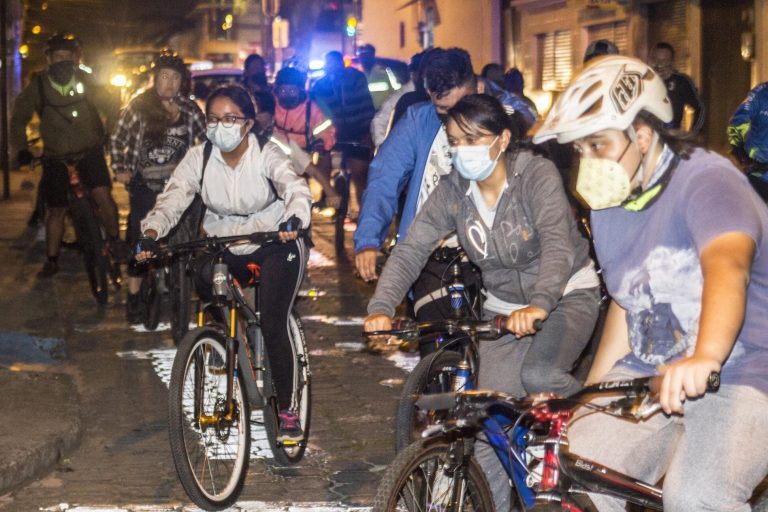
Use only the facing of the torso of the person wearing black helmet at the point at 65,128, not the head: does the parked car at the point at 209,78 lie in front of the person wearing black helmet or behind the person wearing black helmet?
behind

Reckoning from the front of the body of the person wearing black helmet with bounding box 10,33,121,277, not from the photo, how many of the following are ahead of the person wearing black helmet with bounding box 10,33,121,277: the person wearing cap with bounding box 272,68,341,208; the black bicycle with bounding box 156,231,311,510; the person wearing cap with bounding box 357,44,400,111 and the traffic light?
1

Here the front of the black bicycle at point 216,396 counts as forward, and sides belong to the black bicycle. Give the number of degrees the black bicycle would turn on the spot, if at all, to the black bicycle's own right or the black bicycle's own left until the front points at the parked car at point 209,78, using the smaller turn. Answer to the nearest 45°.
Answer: approximately 135° to the black bicycle's own right

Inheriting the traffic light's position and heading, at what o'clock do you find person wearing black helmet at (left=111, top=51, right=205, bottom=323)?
The person wearing black helmet is roughly at 12 o'clock from the traffic light.

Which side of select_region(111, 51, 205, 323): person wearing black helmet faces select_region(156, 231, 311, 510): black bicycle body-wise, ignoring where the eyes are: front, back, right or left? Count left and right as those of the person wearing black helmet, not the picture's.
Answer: front

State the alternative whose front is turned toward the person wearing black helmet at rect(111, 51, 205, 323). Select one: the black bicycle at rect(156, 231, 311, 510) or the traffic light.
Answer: the traffic light

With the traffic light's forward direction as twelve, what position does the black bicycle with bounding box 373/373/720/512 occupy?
The black bicycle is roughly at 12 o'clock from the traffic light.

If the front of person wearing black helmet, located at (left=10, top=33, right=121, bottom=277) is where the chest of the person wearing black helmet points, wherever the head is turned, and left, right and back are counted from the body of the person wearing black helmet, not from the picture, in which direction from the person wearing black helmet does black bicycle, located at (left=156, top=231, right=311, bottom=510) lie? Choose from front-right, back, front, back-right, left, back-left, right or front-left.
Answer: front

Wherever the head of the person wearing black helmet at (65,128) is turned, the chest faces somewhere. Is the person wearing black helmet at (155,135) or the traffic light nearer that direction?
the person wearing black helmet

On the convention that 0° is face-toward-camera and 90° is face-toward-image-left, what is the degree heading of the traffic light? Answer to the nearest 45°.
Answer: approximately 0°

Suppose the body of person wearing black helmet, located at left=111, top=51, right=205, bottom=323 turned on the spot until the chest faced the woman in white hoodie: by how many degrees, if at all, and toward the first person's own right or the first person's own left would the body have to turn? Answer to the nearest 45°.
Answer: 0° — they already face them

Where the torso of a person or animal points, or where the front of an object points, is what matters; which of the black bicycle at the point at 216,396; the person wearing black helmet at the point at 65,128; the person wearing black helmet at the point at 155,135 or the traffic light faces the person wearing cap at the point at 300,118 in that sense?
the traffic light

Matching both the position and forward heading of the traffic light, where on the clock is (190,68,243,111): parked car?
The parked car is roughly at 1 o'clock from the traffic light.

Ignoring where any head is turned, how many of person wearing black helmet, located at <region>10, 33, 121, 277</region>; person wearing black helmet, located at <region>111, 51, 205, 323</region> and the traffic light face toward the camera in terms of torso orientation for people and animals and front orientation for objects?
3

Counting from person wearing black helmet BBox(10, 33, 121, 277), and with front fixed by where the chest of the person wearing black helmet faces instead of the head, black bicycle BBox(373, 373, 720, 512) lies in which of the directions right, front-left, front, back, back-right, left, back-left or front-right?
front

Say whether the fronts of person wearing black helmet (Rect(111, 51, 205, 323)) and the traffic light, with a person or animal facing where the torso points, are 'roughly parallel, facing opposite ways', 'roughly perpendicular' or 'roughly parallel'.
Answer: roughly parallel

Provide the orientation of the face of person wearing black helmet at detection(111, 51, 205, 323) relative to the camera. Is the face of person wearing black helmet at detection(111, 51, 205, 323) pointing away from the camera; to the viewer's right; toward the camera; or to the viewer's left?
toward the camera

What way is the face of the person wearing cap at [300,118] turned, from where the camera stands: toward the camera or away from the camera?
toward the camera

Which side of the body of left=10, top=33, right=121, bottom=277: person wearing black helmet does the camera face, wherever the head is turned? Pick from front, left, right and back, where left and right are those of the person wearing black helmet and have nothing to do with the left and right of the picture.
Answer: front
